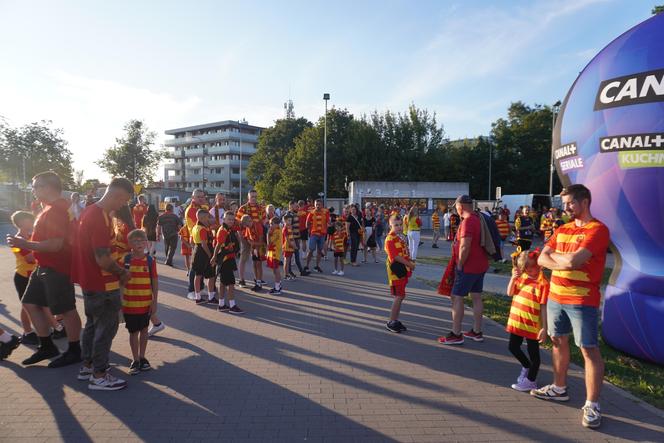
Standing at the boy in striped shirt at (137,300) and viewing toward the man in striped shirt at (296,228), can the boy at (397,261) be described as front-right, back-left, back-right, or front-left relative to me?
front-right

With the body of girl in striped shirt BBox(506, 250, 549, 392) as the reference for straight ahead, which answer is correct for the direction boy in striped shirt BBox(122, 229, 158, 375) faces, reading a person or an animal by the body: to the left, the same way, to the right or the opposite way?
to the left

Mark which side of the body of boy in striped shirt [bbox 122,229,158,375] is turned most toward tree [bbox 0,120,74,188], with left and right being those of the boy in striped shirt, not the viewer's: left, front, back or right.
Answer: back

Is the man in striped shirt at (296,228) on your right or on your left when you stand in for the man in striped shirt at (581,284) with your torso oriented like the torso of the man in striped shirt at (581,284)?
on your right

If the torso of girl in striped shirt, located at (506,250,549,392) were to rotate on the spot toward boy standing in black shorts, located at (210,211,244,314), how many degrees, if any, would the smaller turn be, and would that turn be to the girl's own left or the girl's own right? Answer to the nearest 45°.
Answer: approximately 45° to the girl's own right

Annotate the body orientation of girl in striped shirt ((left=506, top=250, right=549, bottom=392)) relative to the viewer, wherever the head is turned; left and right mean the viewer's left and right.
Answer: facing the viewer and to the left of the viewer

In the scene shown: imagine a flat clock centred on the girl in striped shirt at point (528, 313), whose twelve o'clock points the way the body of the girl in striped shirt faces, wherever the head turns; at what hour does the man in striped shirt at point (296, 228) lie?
The man in striped shirt is roughly at 3 o'clock from the girl in striped shirt.

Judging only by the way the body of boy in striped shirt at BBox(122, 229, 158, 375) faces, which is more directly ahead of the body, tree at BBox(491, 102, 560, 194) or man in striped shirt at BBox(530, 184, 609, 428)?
the man in striped shirt

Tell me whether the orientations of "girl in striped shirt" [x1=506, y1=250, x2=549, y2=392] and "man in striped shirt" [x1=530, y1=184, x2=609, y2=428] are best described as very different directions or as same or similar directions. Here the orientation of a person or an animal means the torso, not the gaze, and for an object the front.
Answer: same or similar directions

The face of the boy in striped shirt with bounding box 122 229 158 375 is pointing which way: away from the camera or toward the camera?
toward the camera

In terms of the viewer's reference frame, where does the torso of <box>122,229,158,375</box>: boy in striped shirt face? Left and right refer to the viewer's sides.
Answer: facing the viewer

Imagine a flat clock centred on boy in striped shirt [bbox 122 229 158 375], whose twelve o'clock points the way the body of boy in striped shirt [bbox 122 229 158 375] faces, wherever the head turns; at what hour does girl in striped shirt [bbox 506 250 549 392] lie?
girl in striped shirt [bbox 506 250 549 392] is roughly at 10 o'clock from boy in striped shirt [bbox 122 229 158 375].
